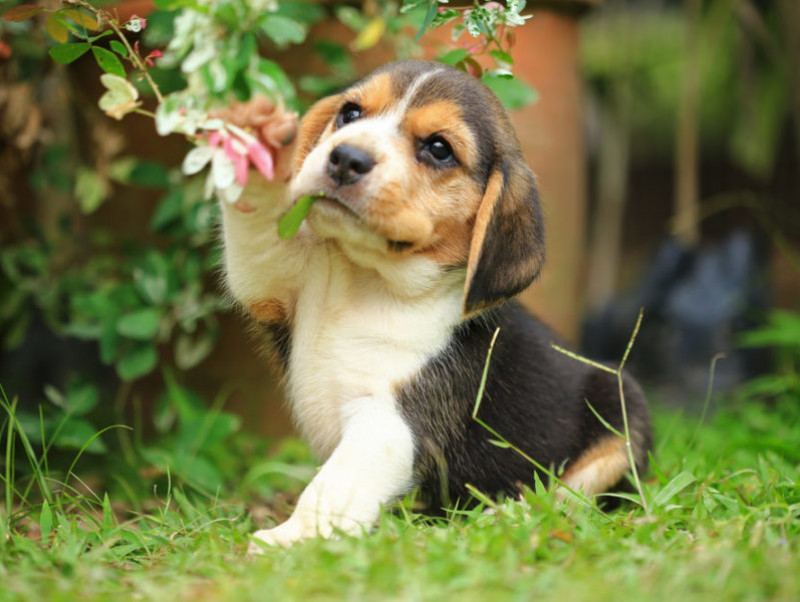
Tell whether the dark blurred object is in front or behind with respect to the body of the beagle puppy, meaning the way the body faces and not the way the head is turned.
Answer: behind

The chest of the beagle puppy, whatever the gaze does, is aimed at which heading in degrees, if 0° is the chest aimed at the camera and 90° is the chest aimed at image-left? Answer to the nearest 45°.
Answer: approximately 45°

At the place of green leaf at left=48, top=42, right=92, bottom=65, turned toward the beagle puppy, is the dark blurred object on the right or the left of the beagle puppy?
left

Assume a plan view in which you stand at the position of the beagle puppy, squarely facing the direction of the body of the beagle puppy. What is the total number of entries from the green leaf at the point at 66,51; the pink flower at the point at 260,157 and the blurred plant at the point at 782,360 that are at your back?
1

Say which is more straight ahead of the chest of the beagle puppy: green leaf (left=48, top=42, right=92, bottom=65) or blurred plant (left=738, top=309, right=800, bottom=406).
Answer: the green leaf

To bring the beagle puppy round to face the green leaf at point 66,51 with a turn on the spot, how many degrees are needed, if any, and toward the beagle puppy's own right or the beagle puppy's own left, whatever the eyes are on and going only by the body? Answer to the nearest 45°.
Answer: approximately 45° to the beagle puppy's own right
